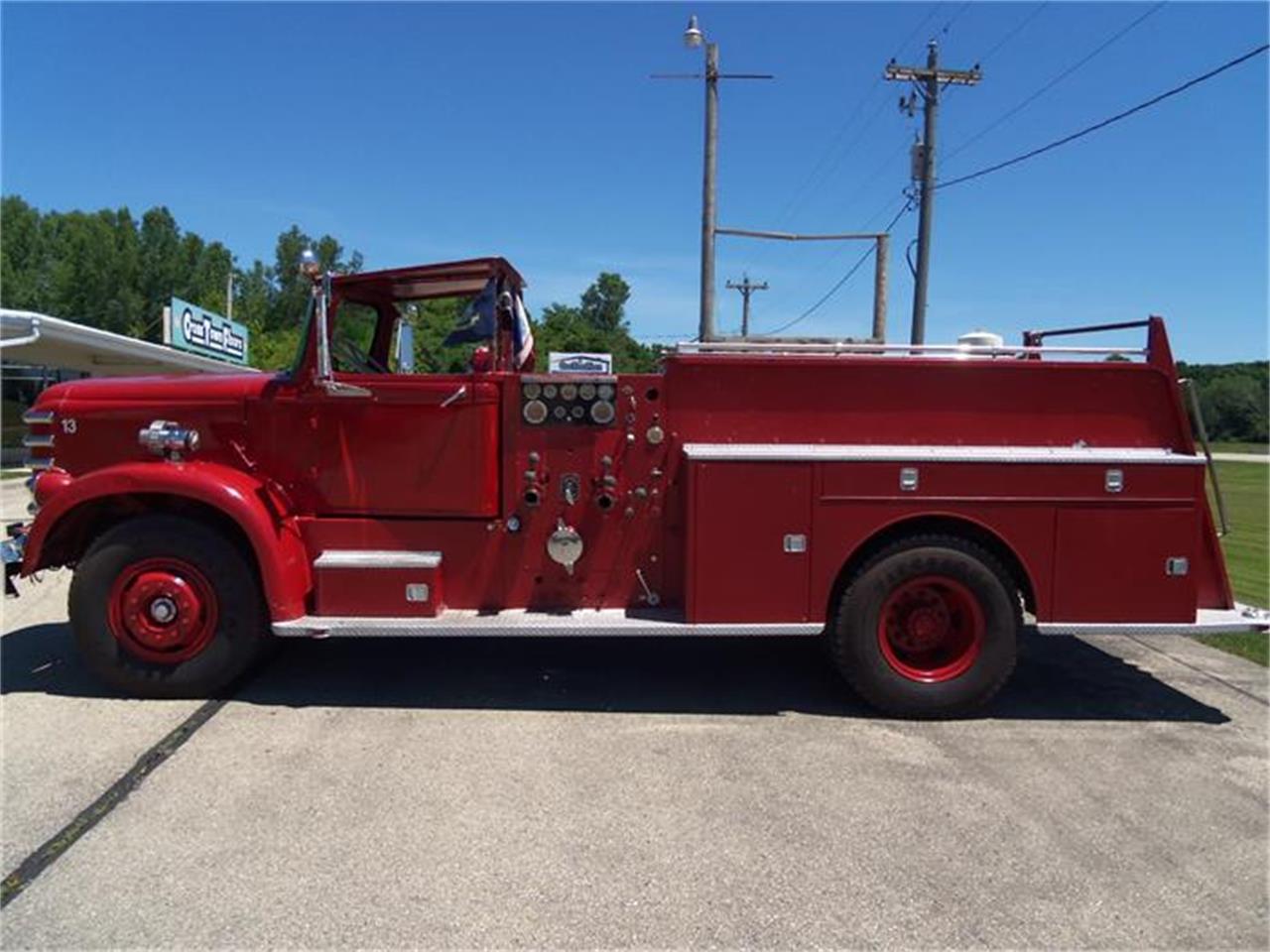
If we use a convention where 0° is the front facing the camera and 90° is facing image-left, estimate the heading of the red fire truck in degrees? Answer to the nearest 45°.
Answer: approximately 90°

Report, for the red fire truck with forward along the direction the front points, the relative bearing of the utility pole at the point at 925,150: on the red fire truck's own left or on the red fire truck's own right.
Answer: on the red fire truck's own right
